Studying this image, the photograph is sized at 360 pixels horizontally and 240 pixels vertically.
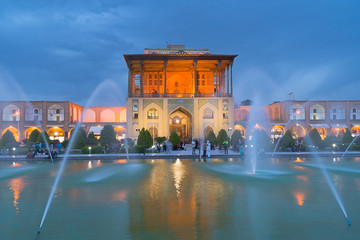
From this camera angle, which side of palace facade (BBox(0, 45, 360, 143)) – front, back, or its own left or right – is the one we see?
front

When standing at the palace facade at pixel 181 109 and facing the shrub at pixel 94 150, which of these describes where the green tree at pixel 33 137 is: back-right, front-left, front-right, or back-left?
front-right

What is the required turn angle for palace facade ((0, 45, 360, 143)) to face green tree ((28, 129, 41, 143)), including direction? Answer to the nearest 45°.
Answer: approximately 45° to its right

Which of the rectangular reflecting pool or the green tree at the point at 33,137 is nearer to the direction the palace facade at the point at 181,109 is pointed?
the rectangular reflecting pool

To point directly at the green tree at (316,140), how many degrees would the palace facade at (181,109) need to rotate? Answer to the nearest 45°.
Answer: approximately 45° to its left

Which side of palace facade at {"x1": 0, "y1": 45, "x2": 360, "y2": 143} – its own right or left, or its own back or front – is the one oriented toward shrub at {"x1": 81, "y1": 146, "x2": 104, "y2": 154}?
front

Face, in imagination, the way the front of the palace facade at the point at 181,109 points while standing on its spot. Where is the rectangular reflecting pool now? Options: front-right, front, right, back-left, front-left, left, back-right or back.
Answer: front
